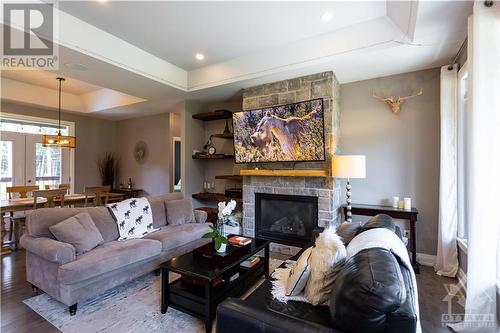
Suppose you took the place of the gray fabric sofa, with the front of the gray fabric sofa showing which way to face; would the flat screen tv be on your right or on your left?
on your left

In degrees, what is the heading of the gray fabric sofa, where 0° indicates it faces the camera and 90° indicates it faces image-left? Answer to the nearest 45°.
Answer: approximately 315°

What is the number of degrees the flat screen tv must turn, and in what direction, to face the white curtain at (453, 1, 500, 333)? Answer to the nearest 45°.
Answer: approximately 90° to its left

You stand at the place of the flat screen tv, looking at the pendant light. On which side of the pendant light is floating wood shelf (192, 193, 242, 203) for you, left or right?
right

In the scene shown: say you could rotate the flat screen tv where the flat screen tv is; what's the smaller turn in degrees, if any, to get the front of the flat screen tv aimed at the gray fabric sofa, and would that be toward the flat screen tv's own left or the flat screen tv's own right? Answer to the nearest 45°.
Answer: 0° — it already faces it

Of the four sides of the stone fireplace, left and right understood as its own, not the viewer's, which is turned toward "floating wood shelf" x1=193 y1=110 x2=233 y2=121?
right

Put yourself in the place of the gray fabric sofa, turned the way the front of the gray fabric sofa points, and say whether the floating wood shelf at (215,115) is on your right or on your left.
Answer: on your left

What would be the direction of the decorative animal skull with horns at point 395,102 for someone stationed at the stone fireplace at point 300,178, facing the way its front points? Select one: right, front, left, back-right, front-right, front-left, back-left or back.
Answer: back-left

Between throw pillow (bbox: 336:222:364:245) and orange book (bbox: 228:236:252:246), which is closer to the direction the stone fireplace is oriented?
the orange book

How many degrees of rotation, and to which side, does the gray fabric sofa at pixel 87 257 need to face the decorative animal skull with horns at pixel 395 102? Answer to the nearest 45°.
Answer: approximately 45° to its left
